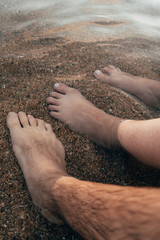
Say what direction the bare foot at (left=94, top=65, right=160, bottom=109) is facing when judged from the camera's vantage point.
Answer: facing away from the viewer and to the left of the viewer
